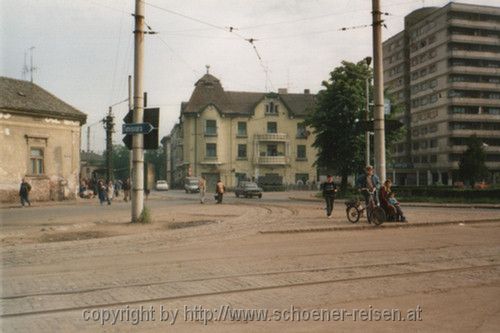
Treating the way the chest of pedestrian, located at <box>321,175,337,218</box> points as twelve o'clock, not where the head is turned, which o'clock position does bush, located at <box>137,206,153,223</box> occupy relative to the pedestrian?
The bush is roughly at 2 o'clock from the pedestrian.

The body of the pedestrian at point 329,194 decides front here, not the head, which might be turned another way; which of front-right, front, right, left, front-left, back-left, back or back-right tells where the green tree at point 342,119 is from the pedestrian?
back

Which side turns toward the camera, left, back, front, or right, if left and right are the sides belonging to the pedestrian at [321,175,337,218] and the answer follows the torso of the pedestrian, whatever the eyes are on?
front

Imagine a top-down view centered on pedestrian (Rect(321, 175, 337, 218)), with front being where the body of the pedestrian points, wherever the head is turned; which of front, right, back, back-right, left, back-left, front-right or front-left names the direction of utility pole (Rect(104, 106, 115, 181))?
back-right

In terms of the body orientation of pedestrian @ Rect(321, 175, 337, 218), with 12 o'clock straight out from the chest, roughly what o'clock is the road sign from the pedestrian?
The road sign is roughly at 2 o'clock from the pedestrian.

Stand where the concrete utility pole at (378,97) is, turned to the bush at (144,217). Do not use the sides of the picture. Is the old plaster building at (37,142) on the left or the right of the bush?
right
